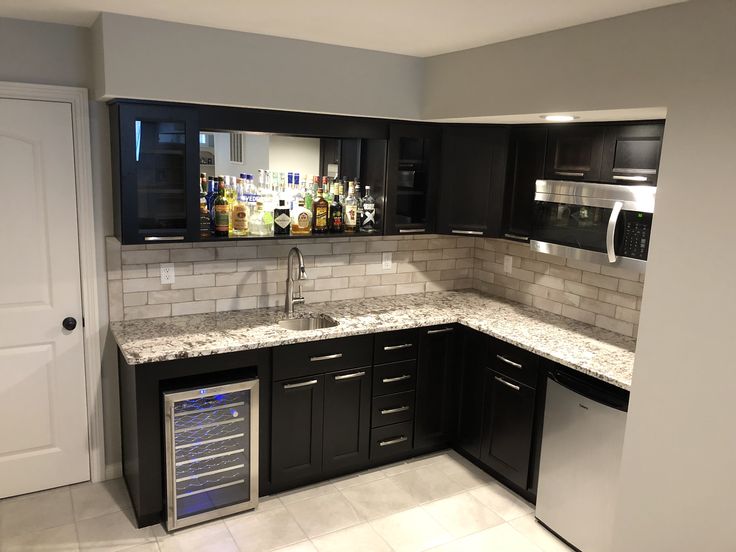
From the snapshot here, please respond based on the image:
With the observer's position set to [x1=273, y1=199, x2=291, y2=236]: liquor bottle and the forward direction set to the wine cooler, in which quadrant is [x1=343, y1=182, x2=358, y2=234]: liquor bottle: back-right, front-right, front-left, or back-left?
back-left

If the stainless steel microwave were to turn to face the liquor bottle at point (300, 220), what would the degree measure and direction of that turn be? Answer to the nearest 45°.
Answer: approximately 45° to its right

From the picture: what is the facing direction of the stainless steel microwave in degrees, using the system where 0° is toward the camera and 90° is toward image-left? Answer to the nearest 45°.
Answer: approximately 45°

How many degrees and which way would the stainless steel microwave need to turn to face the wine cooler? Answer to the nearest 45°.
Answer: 0° — it already faces it

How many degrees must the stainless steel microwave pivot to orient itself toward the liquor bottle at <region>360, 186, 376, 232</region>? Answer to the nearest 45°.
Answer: approximately 45° to its right

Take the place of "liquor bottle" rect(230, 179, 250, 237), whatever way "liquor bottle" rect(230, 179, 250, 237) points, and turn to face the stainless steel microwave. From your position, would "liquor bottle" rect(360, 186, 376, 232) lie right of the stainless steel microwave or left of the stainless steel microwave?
left
